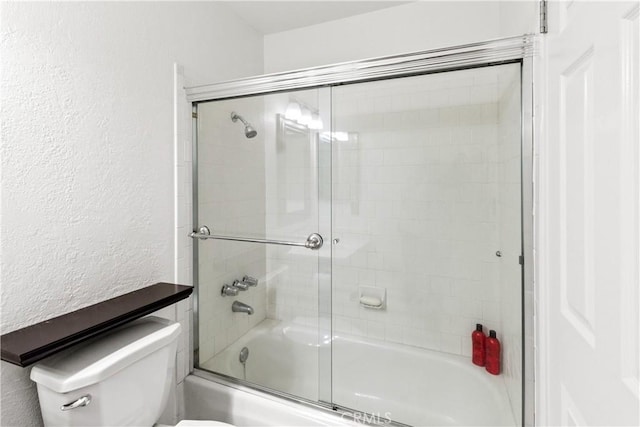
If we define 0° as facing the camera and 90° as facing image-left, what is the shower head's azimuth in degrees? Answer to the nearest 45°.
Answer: approximately 315°

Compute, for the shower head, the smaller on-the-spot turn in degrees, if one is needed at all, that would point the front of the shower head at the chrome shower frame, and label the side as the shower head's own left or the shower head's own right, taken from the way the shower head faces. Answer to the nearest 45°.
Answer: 0° — it already faces it

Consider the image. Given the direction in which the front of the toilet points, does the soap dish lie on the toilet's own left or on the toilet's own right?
on the toilet's own left

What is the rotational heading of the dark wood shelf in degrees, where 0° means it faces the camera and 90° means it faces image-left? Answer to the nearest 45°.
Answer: approximately 315°

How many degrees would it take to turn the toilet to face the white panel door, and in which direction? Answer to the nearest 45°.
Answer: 0° — it already faces it

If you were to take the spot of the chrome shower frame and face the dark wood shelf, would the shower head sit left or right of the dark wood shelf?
right

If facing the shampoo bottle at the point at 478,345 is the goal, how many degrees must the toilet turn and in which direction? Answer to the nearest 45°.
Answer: approximately 45° to its left
